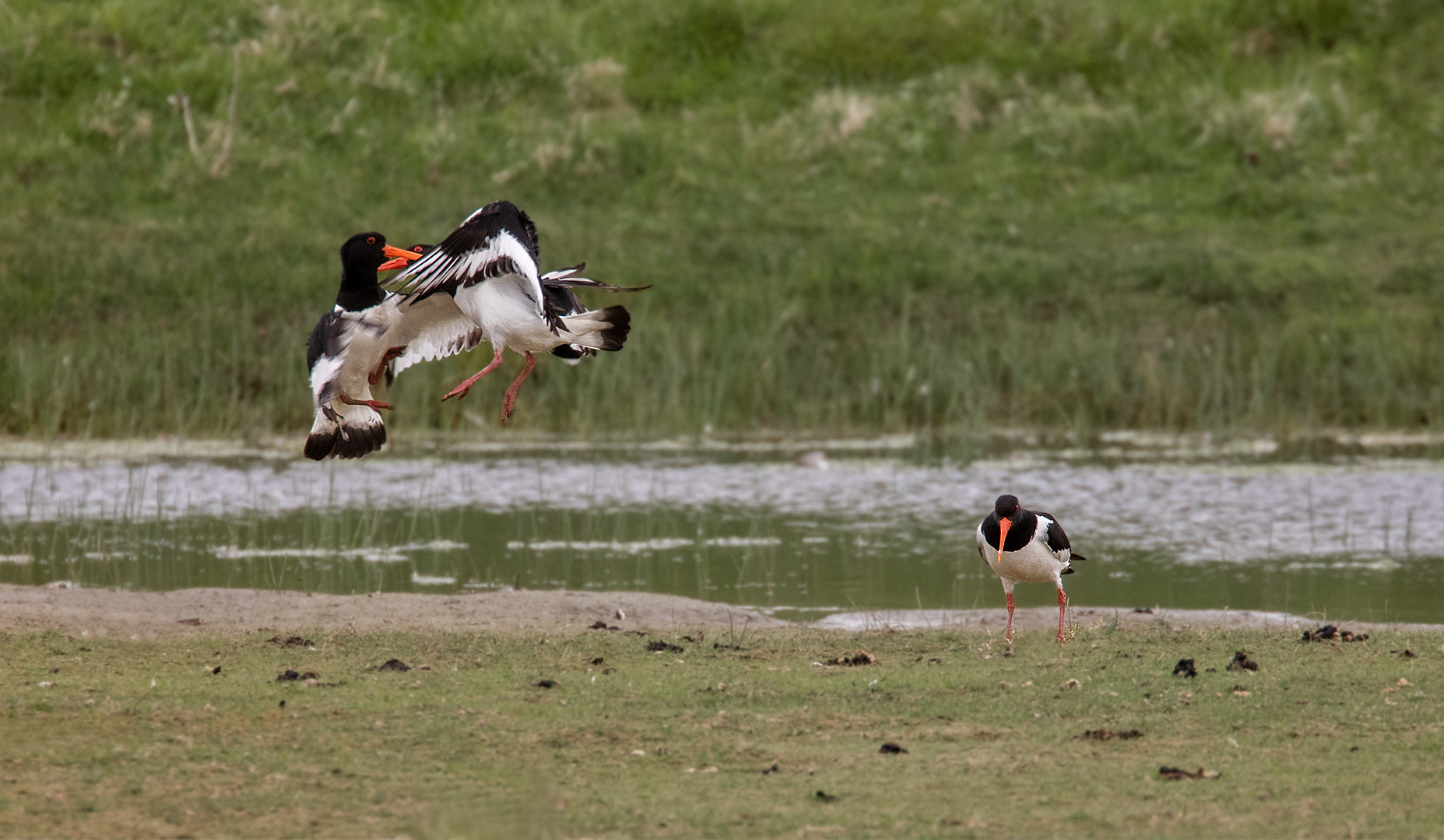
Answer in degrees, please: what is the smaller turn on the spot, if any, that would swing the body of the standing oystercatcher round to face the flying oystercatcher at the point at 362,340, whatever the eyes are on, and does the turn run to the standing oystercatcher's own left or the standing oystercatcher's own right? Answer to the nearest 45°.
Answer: approximately 45° to the standing oystercatcher's own right

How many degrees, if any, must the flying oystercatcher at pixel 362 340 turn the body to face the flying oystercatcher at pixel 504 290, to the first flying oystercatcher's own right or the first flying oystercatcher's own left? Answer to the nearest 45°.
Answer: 0° — it already faces it

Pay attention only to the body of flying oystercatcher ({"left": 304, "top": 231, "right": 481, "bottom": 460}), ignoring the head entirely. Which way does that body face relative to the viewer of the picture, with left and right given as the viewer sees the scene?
facing the viewer and to the right of the viewer

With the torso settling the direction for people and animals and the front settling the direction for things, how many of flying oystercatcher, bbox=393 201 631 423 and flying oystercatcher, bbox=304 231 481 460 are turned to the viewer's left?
1

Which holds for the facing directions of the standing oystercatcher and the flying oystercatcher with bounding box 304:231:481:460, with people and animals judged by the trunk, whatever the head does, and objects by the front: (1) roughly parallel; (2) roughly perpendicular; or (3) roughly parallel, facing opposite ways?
roughly perpendicular

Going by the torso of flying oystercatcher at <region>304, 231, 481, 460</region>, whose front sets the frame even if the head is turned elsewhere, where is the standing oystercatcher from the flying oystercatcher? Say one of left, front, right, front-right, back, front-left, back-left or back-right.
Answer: front-left

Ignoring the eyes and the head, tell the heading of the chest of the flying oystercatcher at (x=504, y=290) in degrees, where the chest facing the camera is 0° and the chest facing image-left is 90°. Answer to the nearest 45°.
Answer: approximately 90°

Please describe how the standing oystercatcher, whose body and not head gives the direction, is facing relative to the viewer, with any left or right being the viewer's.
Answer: facing the viewer and to the left of the viewer

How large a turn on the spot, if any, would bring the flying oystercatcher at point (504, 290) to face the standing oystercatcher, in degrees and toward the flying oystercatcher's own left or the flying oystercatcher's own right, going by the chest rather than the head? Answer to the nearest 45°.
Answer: approximately 180°
